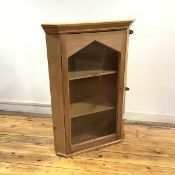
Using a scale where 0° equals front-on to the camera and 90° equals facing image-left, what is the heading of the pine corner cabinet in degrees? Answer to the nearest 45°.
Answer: approximately 315°
